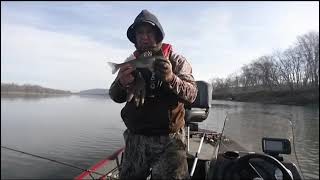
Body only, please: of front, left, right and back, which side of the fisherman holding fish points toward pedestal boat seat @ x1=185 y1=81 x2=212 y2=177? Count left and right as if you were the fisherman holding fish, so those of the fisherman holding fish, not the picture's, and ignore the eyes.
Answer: back
